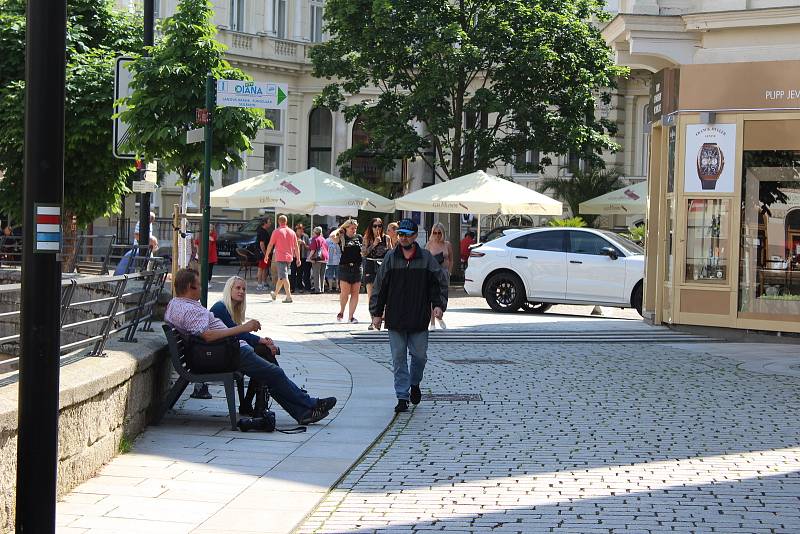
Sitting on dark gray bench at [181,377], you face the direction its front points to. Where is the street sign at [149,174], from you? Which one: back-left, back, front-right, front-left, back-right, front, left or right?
left

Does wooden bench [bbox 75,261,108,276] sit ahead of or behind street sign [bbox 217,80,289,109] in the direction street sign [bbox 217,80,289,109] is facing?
behind

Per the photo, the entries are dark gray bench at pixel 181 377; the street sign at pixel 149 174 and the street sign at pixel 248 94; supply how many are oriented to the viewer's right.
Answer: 1

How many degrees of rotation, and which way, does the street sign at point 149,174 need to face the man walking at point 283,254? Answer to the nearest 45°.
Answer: approximately 135° to its left

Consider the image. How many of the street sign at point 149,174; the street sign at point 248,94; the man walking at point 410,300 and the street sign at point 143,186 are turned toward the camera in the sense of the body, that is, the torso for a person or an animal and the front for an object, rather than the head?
4

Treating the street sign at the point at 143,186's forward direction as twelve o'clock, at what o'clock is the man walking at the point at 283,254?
The man walking is roughly at 7 o'clock from the street sign.

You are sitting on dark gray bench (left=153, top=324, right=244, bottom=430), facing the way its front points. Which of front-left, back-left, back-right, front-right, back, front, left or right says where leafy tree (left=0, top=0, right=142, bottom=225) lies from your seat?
left

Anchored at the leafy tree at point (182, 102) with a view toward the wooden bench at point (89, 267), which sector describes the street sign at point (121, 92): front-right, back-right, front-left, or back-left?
front-left

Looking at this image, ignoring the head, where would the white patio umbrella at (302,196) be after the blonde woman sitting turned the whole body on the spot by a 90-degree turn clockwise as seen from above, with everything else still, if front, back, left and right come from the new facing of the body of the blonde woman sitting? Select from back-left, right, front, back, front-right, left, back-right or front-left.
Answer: back-right

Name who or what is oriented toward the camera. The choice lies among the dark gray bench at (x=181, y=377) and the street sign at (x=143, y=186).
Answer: the street sign

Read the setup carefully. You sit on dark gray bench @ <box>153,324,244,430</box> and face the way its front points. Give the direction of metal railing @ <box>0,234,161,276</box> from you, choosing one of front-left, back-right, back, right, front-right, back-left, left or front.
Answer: left

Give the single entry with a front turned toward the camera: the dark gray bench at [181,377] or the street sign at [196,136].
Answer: the street sign

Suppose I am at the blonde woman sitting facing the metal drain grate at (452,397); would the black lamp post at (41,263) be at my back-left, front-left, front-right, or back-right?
back-right

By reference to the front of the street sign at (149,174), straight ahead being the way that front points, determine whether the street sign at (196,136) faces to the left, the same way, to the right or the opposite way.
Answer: the same way

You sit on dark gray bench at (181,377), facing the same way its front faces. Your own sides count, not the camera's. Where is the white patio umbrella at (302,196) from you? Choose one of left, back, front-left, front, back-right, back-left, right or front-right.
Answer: left

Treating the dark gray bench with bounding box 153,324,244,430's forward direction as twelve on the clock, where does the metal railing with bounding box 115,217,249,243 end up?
The metal railing is roughly at 9 o'clock from the dark gray bench.

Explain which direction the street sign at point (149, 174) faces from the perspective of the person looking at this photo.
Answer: facing the viewer

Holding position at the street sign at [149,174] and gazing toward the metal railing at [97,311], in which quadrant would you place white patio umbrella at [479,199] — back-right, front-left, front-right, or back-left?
back-left

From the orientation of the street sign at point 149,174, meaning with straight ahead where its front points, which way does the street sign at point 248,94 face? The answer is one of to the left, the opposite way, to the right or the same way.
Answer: the same way
